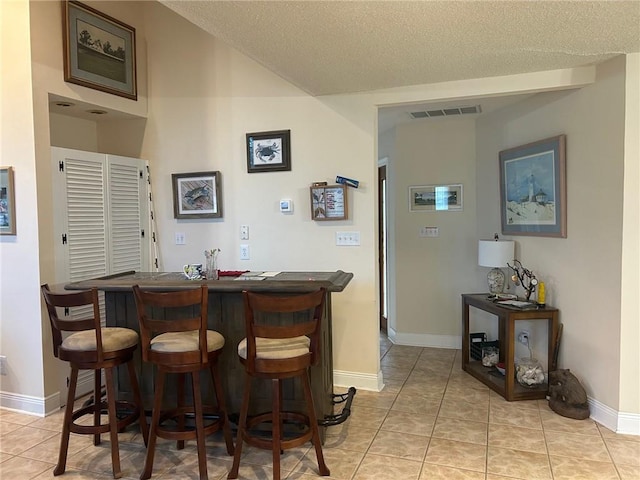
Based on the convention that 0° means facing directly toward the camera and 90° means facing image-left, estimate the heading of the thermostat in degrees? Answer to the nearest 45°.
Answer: approximately 0°

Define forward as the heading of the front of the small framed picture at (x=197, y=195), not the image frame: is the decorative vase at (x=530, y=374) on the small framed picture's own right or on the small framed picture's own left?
on the small framed picture's own left

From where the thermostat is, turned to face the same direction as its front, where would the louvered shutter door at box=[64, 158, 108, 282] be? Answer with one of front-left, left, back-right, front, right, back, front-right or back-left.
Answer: right

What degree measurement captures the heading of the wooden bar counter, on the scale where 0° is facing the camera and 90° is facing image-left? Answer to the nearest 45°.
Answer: approximately 0°

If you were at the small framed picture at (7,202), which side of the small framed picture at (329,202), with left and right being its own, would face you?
right

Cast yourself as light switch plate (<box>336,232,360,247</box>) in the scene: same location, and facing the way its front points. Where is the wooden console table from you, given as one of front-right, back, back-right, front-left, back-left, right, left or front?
left

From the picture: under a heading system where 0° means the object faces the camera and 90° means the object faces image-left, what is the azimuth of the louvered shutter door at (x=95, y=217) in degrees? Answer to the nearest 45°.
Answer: approximately 315°

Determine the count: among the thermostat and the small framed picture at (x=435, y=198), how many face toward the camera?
2

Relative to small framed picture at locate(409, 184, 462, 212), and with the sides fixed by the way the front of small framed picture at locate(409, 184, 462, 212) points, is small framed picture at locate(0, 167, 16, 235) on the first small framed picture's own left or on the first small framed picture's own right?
on the first small framed picture's own right

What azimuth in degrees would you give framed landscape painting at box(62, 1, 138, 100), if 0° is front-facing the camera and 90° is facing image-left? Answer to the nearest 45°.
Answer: approximately 315°

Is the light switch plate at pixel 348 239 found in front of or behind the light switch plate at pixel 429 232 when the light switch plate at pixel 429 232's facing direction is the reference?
in front

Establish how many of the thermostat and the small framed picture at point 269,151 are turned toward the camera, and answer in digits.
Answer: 2

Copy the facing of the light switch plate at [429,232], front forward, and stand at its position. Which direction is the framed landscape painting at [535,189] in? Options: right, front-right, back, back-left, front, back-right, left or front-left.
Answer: front-left

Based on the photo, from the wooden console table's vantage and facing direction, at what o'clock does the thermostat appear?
The thermostat is roughly at 1 o'clock from the wooden console table.
